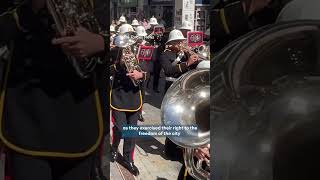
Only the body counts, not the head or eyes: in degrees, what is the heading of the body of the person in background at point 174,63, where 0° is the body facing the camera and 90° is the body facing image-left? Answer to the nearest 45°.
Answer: approximately 315°
